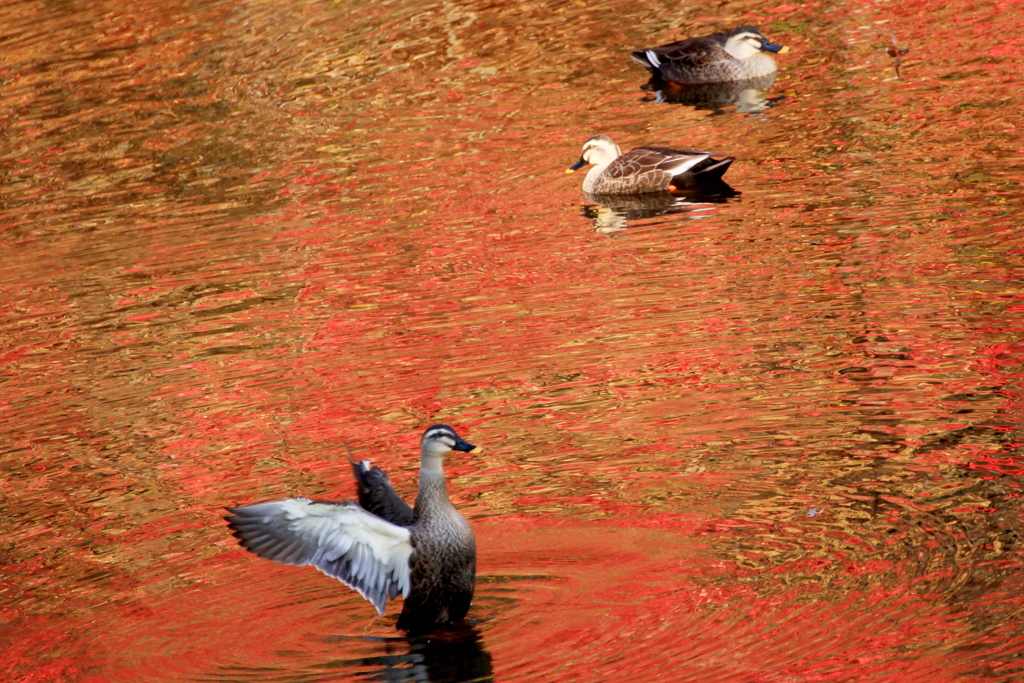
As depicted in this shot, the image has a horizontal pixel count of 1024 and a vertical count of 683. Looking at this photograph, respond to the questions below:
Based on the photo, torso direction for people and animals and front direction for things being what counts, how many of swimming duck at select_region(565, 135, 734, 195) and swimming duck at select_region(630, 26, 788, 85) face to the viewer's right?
1

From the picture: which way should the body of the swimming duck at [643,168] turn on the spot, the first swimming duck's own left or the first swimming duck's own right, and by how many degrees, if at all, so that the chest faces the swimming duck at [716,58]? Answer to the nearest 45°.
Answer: approximately 90° to the first swimming duck's own right

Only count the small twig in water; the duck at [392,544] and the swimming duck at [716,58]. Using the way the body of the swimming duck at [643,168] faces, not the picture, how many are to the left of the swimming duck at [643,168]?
1

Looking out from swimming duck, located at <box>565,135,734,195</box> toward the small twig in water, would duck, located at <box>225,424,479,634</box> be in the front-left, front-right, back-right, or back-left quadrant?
back-right

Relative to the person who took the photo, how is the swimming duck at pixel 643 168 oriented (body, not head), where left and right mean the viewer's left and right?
facing to the left of the viewer

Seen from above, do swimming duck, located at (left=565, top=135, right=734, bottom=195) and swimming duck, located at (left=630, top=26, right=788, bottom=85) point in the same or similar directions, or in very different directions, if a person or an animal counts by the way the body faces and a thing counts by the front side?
very different directions

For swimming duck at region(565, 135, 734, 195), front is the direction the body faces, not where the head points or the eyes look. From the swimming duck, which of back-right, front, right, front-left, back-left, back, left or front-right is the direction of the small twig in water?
back-right

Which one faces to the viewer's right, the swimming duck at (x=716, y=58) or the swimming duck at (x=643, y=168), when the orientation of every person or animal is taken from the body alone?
the swimming duck at (x=716, y=58)

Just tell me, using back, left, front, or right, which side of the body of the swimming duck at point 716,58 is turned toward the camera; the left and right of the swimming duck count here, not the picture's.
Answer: right

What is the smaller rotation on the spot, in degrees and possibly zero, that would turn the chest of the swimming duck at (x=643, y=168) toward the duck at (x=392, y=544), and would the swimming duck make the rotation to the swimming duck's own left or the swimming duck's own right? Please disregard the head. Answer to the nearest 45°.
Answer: approximately 90° to the swimming duck's own left
